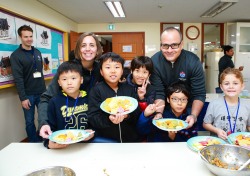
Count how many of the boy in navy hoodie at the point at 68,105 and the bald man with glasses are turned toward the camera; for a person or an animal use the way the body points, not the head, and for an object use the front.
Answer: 2

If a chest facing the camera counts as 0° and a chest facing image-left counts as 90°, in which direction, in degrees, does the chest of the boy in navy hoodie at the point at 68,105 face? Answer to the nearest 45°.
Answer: approximately 0°

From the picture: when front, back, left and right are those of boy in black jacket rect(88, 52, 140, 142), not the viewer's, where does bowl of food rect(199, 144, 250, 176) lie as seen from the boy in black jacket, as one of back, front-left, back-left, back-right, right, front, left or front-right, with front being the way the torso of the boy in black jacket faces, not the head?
front-left

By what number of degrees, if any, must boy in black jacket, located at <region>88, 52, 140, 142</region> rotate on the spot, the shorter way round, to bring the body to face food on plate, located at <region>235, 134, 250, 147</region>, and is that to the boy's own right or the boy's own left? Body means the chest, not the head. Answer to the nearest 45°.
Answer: approximately 45° to the boy's own left

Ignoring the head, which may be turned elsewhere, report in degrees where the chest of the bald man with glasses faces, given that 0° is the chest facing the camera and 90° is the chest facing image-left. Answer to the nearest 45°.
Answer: approximately 0°

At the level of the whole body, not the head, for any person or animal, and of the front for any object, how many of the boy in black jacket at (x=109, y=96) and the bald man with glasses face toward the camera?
2

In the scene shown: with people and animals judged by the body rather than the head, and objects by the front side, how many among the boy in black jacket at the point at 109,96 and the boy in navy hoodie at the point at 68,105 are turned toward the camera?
2
